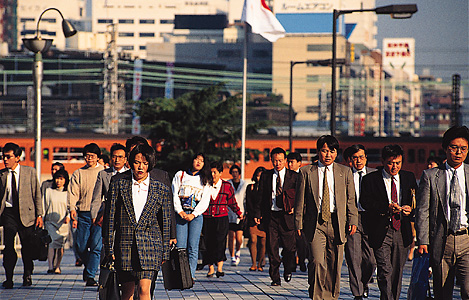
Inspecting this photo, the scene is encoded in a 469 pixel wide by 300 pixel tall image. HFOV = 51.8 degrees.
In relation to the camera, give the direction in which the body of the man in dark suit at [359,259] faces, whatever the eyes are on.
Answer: toward the camera

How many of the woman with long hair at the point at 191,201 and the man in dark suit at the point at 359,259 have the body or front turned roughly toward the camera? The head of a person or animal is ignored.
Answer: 2

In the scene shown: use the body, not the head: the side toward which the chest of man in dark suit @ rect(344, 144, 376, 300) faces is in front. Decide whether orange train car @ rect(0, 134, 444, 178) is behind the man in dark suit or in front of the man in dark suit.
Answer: behind

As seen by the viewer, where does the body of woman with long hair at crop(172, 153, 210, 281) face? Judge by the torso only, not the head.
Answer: toward the camera

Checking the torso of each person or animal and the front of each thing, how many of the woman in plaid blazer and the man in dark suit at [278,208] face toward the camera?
2

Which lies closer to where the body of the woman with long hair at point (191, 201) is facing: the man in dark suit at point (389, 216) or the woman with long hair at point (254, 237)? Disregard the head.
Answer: the man in dark suit

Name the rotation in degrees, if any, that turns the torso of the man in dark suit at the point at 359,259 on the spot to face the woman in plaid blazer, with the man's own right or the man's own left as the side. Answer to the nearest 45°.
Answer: approximately 45° to the man's own right

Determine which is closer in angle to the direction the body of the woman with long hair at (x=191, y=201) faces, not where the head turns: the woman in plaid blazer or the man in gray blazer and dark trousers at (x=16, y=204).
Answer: the woman in plaid blazer

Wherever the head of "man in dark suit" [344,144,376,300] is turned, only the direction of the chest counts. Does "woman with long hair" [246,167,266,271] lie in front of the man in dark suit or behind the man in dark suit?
behind

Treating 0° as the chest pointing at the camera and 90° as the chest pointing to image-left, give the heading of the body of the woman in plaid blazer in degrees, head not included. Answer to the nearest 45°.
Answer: approximately 0°

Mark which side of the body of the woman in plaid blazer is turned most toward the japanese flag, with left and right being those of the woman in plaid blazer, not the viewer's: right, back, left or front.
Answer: back

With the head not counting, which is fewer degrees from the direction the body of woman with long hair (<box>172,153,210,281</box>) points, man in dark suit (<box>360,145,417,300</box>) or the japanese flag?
the man in dark suit
